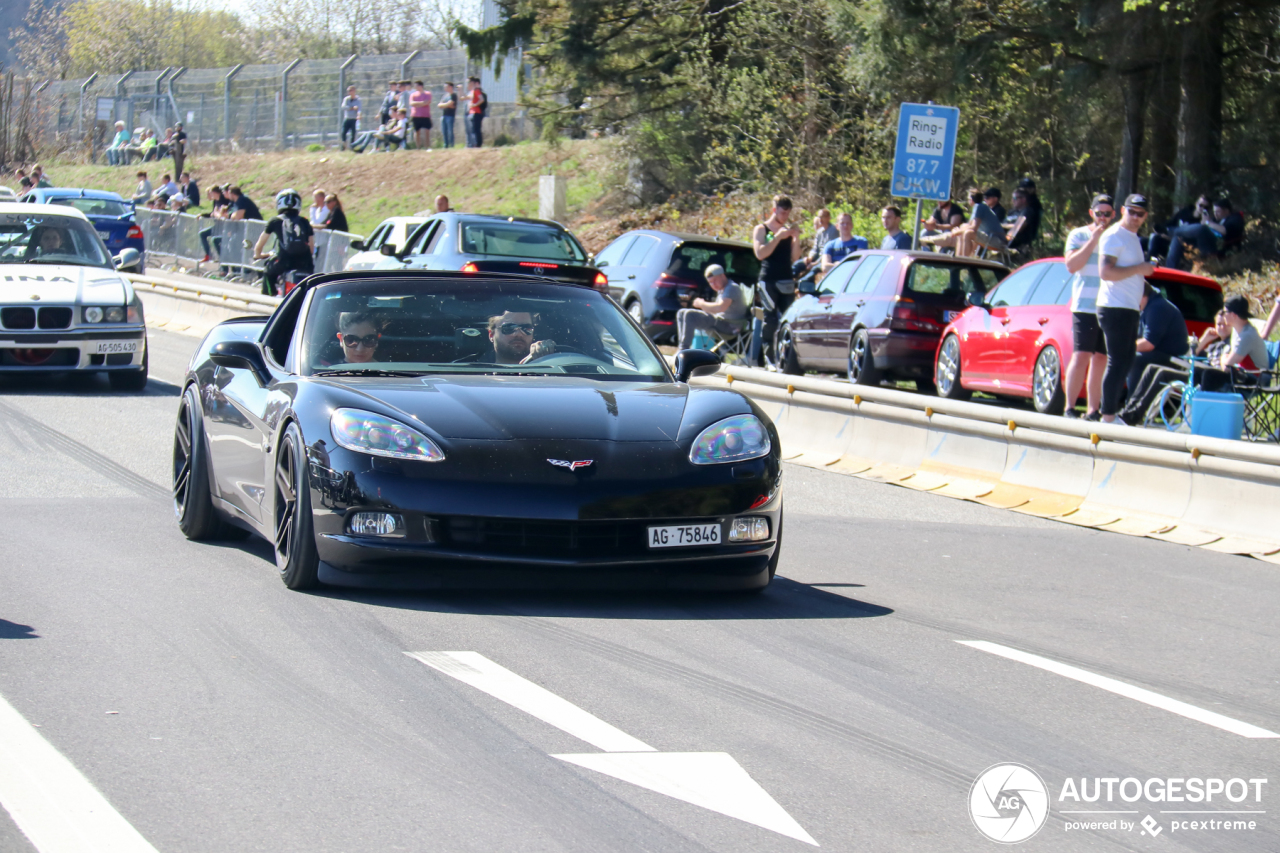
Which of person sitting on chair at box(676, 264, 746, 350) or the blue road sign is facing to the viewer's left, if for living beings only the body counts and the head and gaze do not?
the person sitting on chair

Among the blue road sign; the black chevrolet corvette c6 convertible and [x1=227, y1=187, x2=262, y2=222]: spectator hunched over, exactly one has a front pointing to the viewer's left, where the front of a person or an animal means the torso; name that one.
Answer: the spectator hunched over

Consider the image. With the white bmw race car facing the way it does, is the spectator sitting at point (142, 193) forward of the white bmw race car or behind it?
behind

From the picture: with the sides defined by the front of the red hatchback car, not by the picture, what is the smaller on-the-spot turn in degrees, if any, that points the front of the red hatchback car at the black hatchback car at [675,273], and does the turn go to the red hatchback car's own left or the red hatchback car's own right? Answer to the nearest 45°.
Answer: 0° — it already faces it

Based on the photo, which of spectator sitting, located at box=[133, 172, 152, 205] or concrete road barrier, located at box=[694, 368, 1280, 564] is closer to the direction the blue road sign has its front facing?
the concrete road barrier

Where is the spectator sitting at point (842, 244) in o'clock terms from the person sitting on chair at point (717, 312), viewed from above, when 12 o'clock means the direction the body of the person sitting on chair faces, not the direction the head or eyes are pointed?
The spectator sitting is roughly at 4 o'clock from the person sitting on chair.

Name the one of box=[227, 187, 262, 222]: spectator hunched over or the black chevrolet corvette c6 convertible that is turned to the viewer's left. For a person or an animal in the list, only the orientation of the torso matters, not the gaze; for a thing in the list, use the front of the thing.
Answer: the spectator hunched over

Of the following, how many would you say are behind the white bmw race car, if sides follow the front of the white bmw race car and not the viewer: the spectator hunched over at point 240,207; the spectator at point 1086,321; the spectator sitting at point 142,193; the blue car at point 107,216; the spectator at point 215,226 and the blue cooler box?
4

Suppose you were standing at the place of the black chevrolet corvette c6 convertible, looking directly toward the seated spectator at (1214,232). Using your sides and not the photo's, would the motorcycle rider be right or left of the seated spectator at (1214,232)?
left

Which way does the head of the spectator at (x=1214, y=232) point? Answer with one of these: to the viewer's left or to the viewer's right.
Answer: to the viewer's left

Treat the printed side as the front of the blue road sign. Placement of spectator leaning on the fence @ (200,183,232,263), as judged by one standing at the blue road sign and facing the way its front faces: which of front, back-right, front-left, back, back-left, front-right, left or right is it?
back-right
